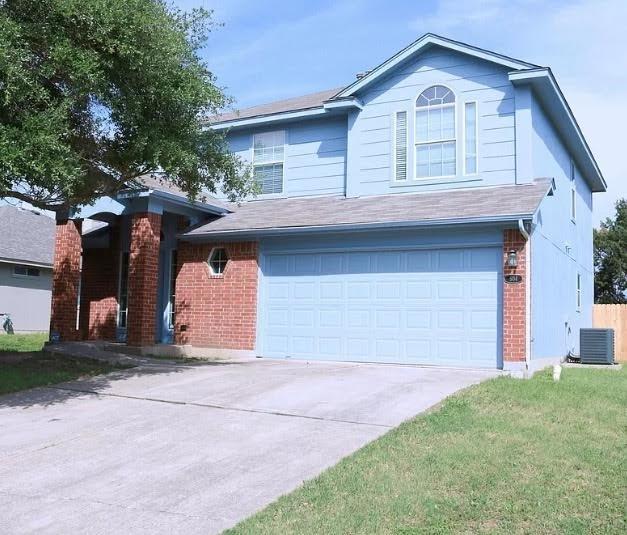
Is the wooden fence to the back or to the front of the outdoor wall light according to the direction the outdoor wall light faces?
to the back

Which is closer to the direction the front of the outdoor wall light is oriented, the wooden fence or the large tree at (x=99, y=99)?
the large tree

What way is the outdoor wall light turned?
toward the camera

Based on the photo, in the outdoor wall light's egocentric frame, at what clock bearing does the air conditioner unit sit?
The air conditioner unit is roughly at 7 o'clock from the outdoor wall light.

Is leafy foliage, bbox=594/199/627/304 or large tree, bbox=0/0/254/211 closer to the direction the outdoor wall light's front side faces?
the large tree

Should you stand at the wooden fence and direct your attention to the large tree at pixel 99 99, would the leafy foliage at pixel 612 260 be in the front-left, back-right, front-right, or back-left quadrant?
back-right

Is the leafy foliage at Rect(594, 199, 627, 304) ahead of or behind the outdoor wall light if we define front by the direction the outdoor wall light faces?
behind

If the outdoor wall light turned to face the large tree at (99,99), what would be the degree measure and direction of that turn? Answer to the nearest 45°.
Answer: approximately 45° to its right
